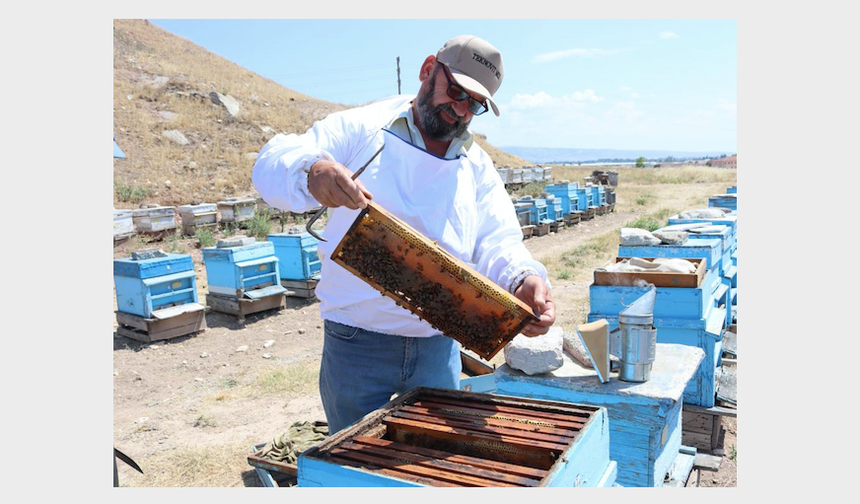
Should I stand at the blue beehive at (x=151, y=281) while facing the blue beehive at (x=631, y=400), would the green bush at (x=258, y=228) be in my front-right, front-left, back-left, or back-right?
back-left

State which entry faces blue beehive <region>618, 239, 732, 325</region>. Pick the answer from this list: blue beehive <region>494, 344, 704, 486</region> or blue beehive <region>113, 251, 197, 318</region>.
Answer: blue beehive <region>113, 251, 197, 318</region>

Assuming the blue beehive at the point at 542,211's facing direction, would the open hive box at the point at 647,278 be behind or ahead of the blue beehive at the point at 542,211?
ahead

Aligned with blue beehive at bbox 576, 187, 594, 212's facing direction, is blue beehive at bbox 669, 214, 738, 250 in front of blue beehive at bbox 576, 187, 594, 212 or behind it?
in front
